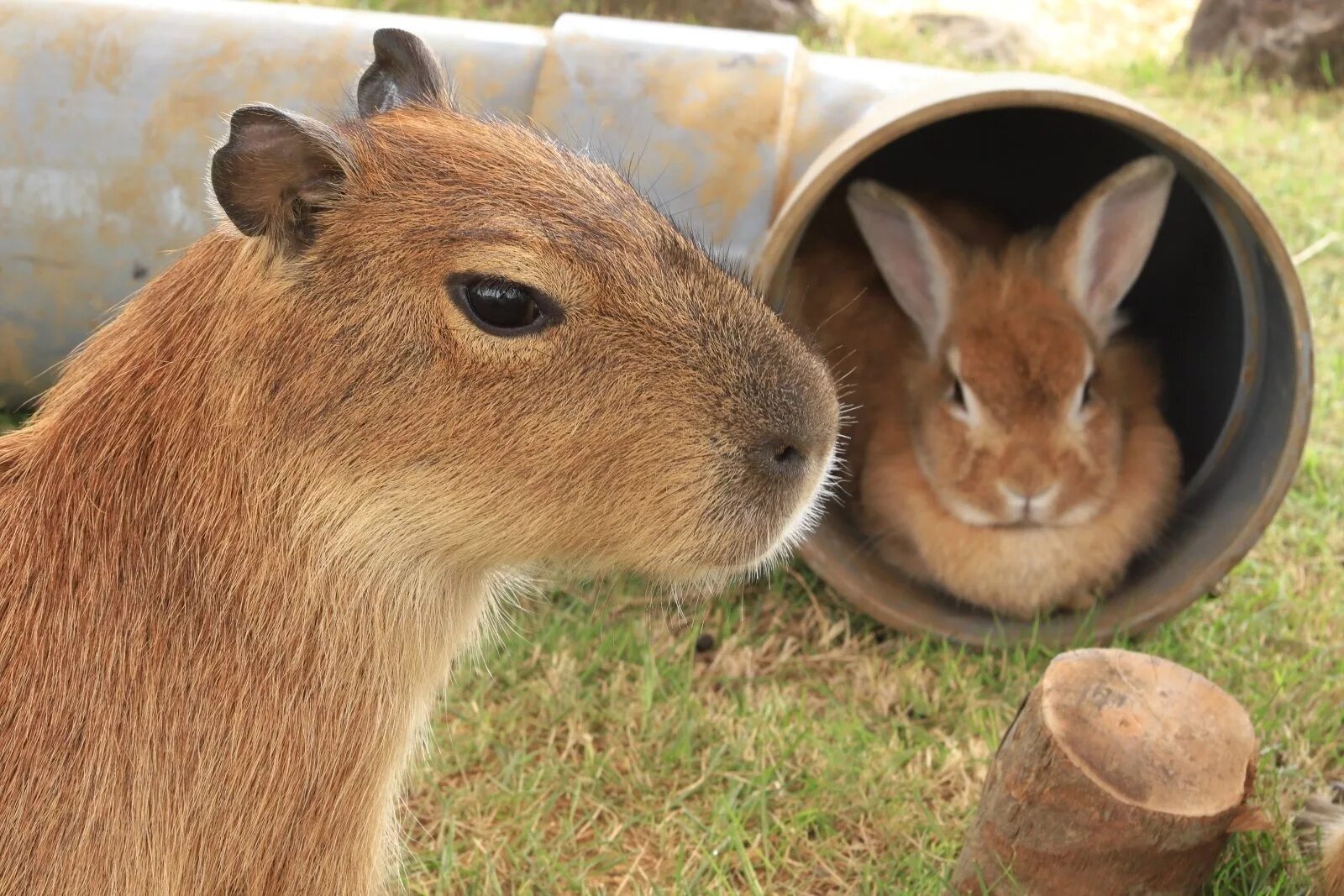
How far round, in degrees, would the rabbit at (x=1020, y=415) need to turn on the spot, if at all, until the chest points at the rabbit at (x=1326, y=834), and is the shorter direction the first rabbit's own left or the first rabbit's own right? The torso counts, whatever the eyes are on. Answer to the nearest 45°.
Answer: approximately 45° to the first rabbit's own left

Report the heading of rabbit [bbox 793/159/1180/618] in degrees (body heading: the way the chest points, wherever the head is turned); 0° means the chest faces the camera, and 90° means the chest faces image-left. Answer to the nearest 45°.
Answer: approximately 0°

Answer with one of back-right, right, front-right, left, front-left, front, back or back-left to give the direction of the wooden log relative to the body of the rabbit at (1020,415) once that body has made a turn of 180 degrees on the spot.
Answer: back
